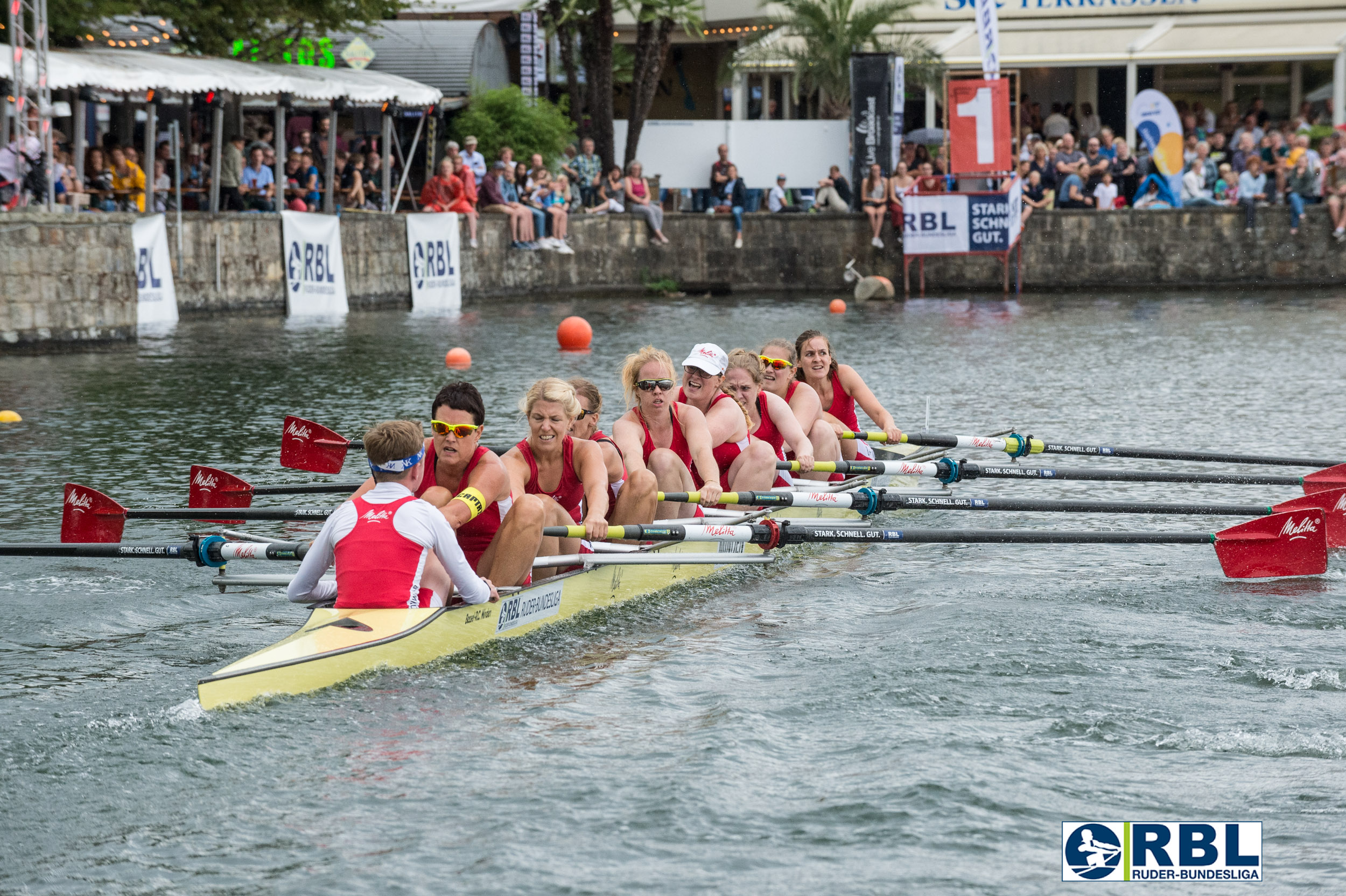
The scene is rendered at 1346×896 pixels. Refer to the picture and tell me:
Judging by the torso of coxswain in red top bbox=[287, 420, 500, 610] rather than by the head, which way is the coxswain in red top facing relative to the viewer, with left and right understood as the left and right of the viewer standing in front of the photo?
facing away from the viewer and to the right of the viewer

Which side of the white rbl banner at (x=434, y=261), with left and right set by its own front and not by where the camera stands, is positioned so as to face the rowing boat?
front

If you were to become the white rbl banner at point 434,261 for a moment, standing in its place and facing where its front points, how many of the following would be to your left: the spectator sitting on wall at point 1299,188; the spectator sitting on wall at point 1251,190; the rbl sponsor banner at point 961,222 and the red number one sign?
4

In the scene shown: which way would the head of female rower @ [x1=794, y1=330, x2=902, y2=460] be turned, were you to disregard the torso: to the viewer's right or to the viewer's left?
to the viewer's left

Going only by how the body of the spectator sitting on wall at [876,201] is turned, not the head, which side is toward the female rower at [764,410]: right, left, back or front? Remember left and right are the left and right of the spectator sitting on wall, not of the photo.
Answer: front

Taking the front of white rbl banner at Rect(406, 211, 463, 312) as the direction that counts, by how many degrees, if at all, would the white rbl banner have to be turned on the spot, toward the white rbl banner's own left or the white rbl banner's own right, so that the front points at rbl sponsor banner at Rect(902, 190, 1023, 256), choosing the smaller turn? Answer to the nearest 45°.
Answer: approximately 90° to the white rbl banner's own left

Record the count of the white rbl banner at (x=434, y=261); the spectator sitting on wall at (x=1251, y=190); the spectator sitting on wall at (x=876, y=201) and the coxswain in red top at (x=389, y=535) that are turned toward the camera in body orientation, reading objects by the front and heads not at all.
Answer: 3

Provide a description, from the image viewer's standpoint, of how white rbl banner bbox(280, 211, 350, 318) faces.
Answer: facing the viewer and to the right of the viewer

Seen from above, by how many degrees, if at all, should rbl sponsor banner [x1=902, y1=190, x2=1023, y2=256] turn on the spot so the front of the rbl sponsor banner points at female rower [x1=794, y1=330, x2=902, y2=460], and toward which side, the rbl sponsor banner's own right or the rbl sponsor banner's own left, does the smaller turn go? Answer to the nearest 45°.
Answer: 0° — it already faces them

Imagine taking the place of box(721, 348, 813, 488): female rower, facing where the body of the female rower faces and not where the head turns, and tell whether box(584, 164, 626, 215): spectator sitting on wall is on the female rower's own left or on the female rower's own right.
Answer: on the female rower's own right

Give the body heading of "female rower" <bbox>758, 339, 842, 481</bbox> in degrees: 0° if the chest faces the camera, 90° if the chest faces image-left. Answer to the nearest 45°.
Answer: approximately 45°

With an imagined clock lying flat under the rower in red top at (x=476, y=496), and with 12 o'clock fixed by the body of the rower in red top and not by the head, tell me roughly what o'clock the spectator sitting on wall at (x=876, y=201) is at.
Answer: The spectator sitting on wall is roughly at 5 o'clock from the rower in red top.

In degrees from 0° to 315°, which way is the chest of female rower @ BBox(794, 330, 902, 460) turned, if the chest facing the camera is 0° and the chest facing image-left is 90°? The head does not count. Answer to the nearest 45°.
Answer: approximately 45°
